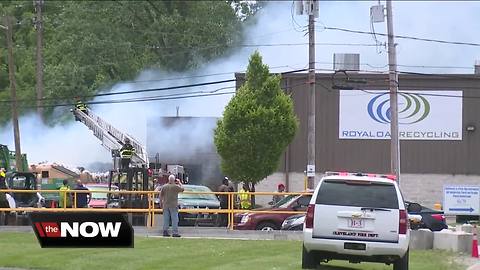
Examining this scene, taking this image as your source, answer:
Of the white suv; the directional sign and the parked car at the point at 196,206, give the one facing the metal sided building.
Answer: the white suv

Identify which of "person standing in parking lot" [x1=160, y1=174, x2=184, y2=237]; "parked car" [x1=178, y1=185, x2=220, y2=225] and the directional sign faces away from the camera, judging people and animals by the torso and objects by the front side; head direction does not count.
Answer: the person standing in parking lot

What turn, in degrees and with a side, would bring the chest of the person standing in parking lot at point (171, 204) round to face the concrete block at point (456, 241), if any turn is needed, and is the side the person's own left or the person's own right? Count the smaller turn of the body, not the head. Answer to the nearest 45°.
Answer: approximately 135° to the person's own right

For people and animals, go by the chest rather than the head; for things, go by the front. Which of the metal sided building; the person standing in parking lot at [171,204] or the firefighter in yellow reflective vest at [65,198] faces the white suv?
the metal sided building

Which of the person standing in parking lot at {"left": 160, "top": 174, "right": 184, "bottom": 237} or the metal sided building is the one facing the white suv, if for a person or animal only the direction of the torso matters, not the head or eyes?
the metal sided building

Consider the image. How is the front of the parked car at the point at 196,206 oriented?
toward the camera

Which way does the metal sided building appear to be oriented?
toward the camera

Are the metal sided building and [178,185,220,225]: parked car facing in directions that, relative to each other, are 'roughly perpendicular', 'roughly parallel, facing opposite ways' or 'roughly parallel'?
roughly parallel

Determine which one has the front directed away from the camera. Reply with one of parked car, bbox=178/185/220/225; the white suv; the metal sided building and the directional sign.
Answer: the white suv

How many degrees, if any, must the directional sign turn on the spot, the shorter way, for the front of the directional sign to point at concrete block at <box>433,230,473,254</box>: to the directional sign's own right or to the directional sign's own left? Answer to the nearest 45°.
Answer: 0° — it already faces it

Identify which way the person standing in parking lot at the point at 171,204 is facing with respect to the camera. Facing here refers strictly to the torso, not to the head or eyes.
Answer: away from the camera

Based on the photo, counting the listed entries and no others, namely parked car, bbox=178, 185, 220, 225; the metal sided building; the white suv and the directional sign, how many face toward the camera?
3

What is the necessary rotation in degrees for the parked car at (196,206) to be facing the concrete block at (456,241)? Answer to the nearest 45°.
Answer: approximately 45° to its left

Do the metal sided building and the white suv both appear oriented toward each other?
yes
